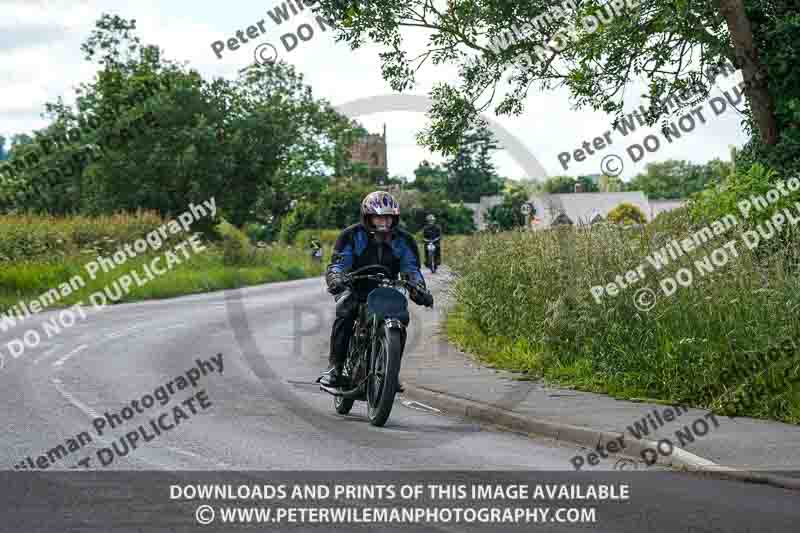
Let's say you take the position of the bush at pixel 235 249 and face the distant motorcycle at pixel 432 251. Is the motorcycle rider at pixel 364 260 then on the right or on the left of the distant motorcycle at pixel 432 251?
right

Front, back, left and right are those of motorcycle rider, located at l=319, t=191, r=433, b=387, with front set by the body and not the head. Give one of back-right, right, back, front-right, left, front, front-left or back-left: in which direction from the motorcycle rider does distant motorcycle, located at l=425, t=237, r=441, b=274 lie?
back

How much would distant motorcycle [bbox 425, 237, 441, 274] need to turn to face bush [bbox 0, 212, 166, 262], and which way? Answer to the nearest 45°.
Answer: approximately 90° to its right

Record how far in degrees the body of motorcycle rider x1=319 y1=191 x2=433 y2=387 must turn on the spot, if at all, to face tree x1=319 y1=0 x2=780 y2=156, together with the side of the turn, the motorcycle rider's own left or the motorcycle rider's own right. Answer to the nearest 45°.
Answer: approximately 135° to the motorcycle rider's own left

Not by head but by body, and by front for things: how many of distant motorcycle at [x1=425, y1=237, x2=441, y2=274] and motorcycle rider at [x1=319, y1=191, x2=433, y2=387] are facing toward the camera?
2

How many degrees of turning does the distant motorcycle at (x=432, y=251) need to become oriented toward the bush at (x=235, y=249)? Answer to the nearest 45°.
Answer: approximately 135° to its right

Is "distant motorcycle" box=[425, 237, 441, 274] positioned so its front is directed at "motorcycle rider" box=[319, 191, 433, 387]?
yes

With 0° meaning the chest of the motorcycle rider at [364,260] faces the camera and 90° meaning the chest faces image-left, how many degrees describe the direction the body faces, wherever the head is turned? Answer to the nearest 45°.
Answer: approximately 0°

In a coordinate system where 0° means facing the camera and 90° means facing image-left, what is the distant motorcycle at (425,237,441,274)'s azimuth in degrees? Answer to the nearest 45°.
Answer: approximately 0°

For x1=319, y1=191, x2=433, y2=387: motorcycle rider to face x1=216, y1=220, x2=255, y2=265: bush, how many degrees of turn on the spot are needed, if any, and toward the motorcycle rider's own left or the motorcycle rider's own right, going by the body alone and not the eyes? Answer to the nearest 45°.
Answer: approximately 180°
